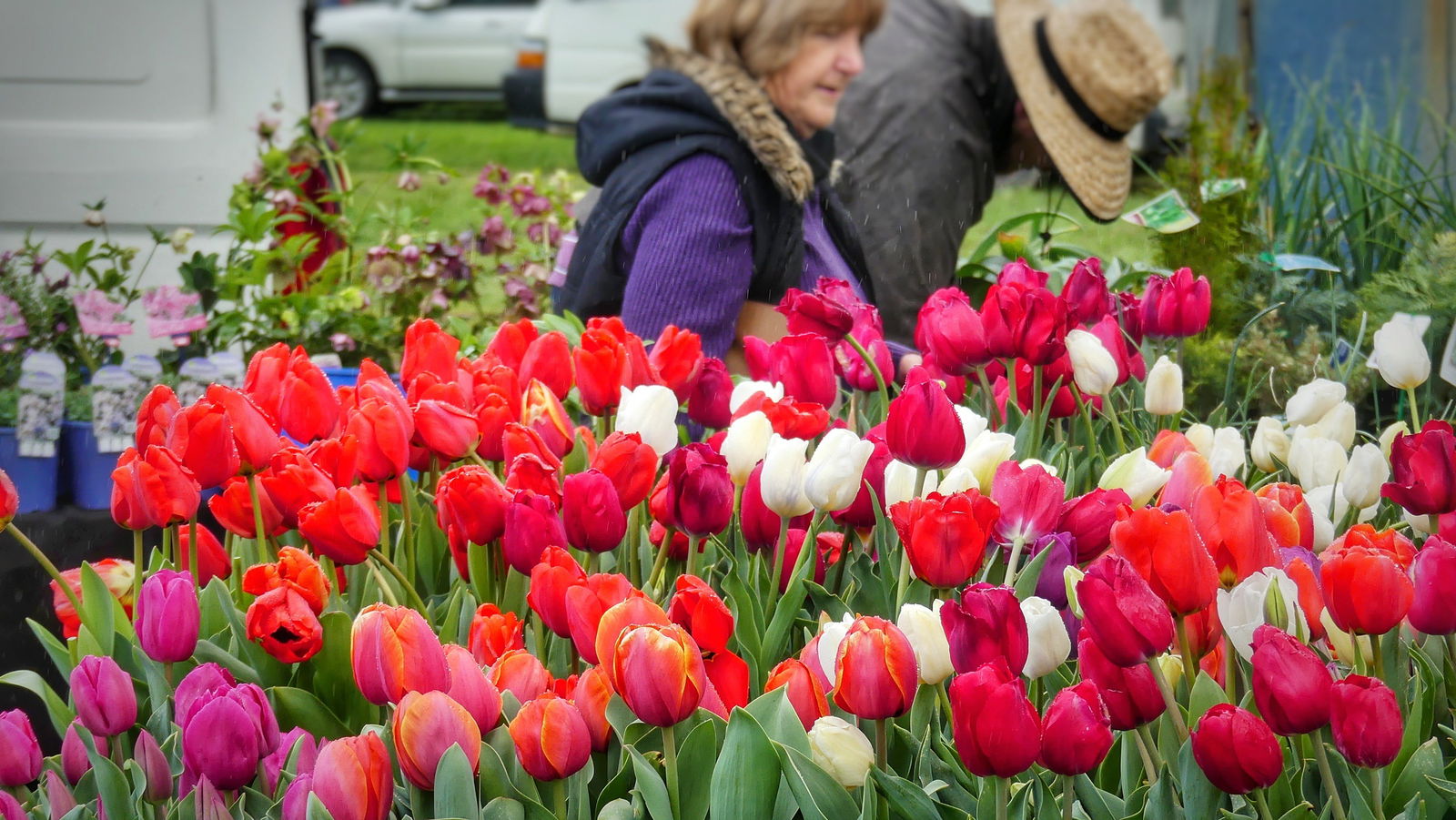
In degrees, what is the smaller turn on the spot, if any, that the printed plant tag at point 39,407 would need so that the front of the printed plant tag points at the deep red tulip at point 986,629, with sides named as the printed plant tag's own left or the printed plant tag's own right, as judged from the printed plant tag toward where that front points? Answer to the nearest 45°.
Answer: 0° — it already faces it

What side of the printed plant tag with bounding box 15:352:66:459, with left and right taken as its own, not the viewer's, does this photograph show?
front

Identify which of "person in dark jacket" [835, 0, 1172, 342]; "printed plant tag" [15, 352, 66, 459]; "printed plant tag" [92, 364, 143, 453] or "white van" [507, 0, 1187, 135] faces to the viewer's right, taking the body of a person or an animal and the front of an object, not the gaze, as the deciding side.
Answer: the person in dark jacket

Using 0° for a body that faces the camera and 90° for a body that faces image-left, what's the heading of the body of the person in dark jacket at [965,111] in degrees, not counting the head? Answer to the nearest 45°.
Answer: approximately 270°

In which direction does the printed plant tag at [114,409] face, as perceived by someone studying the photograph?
facing the viewer
